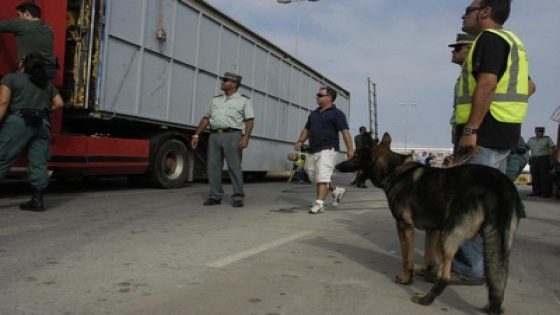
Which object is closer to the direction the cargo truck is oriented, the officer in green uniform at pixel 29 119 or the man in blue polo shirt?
the officer in green uniform

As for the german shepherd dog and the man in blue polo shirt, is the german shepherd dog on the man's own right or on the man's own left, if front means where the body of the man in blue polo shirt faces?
on the man's own left

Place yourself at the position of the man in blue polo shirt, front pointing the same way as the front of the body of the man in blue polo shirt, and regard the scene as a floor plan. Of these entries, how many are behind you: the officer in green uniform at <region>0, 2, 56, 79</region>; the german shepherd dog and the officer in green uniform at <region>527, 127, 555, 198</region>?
1

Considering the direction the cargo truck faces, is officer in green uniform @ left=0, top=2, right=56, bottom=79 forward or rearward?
forward

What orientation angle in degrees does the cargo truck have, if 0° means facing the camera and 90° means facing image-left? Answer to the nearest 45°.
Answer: approximately 45°

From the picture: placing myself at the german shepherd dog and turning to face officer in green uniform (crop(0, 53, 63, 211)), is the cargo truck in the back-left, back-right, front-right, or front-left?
front-right

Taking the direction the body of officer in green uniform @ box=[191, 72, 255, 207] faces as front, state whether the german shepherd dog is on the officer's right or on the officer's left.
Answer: on the officer's left

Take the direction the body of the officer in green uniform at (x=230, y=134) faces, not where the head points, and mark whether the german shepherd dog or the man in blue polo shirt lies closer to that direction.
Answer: the german shepherd dog
